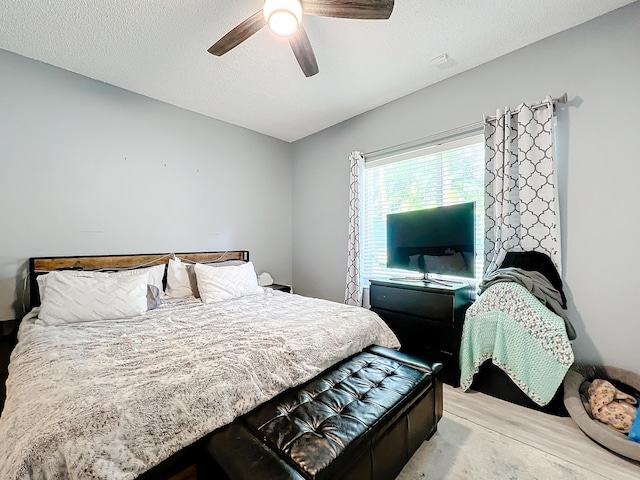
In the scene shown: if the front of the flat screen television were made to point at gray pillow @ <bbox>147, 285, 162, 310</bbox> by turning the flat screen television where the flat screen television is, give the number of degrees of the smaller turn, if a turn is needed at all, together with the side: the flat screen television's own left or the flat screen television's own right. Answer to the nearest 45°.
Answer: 0° — it already faces it

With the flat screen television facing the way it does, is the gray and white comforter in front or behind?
in front

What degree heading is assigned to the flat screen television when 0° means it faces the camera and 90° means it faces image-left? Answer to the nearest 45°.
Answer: approximately 45°

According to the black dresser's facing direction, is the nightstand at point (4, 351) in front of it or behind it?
in front

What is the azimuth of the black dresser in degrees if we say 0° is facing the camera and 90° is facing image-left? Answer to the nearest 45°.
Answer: approximately 45°

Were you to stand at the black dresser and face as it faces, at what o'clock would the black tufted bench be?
The black tufted bench is roughly at 11 o'clock from the black dresser.

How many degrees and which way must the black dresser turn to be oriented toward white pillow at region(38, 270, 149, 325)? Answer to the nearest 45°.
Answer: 0° — it already faces it

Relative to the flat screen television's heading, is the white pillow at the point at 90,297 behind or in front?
in front

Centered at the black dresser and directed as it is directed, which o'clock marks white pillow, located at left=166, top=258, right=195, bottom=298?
The white pillow is roughly at 1 o'clock from the black dresser.
